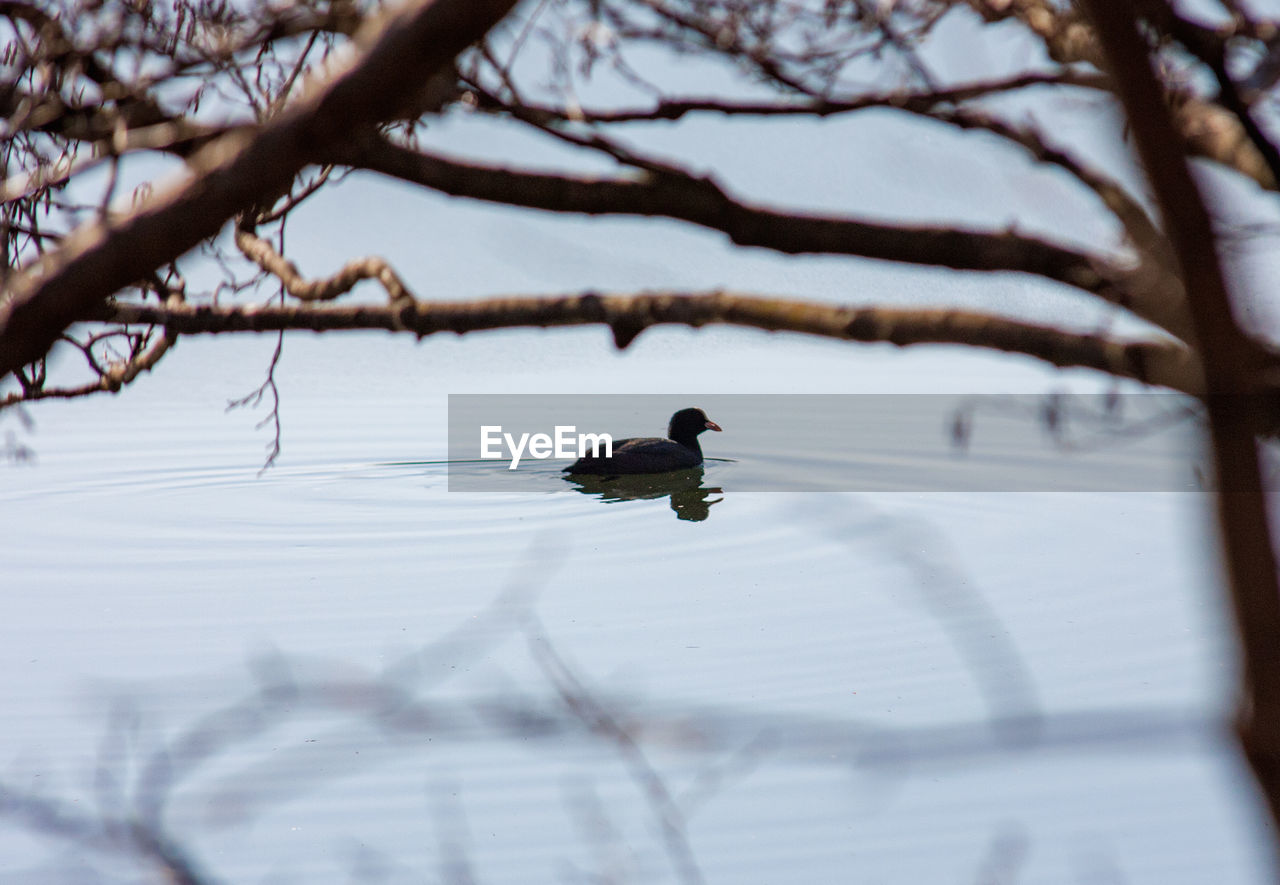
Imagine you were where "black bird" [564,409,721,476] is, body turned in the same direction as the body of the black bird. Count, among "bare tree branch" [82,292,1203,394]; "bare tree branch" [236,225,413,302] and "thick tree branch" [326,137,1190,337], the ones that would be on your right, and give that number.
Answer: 3

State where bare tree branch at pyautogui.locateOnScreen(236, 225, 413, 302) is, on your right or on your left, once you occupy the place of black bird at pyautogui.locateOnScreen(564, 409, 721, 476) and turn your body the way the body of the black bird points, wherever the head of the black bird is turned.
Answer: on your right

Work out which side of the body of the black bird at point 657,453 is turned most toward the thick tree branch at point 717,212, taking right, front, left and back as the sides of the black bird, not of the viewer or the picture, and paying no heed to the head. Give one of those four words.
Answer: right

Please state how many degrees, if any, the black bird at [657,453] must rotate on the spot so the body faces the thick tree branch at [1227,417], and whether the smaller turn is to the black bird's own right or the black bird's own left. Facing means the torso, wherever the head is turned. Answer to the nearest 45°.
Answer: approximately 90° to the black bird's own right

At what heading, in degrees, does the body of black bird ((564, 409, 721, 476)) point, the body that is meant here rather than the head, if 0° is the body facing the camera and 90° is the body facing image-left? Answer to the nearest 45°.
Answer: approximately 270°

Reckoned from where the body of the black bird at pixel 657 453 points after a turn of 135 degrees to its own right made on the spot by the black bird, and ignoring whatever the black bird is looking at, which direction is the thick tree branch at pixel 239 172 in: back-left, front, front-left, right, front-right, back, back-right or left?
front-left

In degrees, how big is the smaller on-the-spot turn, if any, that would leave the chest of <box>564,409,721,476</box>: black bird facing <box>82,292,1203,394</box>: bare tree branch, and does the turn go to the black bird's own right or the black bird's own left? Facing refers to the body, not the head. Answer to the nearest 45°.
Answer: approximately 90° to the black bird's own right
